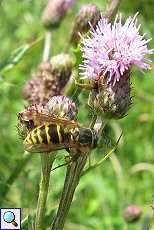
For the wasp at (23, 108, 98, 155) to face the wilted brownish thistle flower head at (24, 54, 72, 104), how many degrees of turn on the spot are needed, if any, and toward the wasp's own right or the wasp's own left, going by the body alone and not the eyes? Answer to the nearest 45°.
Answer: approximately 90° to the wasp's own left

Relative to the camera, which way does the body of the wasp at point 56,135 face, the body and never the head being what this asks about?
to the viewer's right
